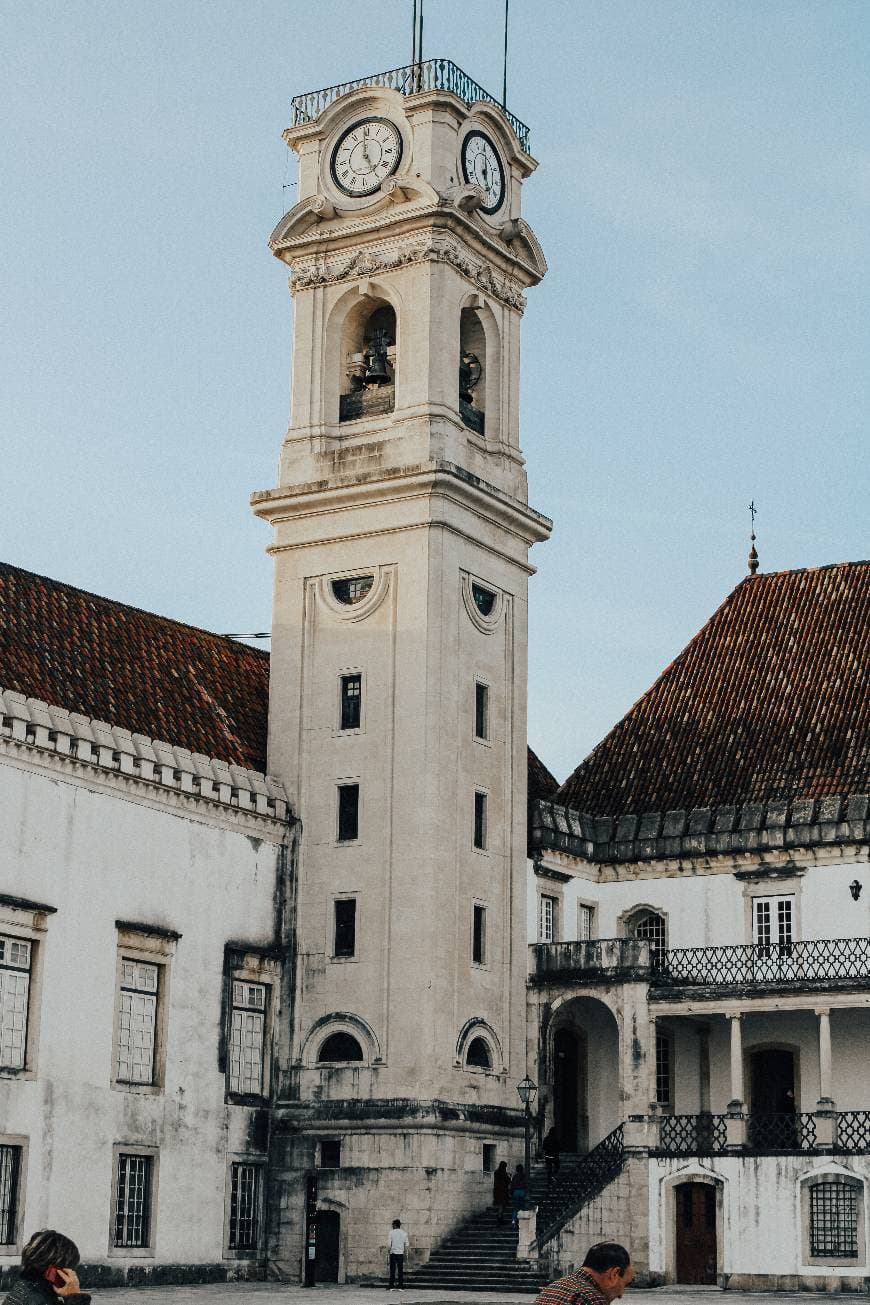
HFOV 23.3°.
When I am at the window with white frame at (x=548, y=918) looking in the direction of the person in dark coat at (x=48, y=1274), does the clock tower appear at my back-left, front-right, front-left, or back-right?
front-right

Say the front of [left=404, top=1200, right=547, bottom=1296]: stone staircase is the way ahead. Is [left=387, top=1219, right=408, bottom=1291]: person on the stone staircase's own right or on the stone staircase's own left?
on the stone staircase's own right

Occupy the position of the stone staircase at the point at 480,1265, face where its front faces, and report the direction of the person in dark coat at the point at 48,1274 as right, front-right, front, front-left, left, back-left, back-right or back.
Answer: front

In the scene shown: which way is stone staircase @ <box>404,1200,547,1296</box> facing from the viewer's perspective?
toward the camera

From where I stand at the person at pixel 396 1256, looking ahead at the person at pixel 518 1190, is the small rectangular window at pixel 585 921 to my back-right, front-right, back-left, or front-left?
front-left
